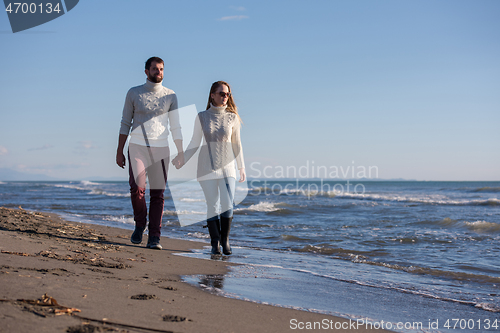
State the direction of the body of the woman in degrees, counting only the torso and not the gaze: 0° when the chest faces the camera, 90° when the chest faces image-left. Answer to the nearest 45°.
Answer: approximately 0°

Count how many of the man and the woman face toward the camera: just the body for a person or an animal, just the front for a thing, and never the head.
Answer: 2

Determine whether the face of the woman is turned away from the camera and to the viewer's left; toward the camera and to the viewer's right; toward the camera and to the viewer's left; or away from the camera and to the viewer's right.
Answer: toward the camera and to the viewer's right

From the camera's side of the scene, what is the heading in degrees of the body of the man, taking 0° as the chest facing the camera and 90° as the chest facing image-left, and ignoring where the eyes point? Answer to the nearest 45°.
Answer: approximately 0°
